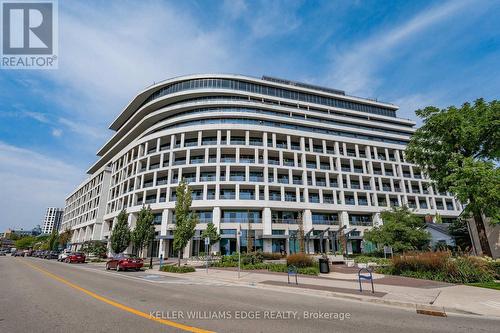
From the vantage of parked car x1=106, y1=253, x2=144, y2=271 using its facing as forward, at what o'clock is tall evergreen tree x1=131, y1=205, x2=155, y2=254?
The tall evergreen tree is roughly at 2 o'clock from the parked car.

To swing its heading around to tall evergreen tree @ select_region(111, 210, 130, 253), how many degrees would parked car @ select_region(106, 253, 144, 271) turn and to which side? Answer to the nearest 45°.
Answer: approximately 45° to its right

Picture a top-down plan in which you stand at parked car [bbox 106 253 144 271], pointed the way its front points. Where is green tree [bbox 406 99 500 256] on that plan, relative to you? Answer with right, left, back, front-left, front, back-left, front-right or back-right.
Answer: back

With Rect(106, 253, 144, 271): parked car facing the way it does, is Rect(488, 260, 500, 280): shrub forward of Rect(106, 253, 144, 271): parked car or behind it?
behind

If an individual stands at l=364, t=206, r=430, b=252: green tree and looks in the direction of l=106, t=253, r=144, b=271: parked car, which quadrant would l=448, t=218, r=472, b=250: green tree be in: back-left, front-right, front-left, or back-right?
back-right

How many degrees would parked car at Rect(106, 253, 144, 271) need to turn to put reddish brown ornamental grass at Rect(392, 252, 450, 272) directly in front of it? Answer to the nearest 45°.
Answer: approximately 180°

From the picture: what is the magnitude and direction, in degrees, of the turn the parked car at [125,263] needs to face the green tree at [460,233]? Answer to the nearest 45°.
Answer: approximately 135° to its right

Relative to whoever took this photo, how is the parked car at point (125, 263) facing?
facing away from the viewer and to the left of the viewer

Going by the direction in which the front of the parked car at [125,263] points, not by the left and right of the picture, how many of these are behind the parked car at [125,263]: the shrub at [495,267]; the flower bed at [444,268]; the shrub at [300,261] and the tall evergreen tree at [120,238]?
3

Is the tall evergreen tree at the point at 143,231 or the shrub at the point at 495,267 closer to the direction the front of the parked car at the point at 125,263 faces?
the tall evergreen tree

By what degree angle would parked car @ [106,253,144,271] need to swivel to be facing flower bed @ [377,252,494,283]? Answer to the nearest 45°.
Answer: approximately 180°

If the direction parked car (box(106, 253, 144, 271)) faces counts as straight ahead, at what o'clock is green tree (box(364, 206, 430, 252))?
The green tree is roughly at 5 o'clock from the parked car.
